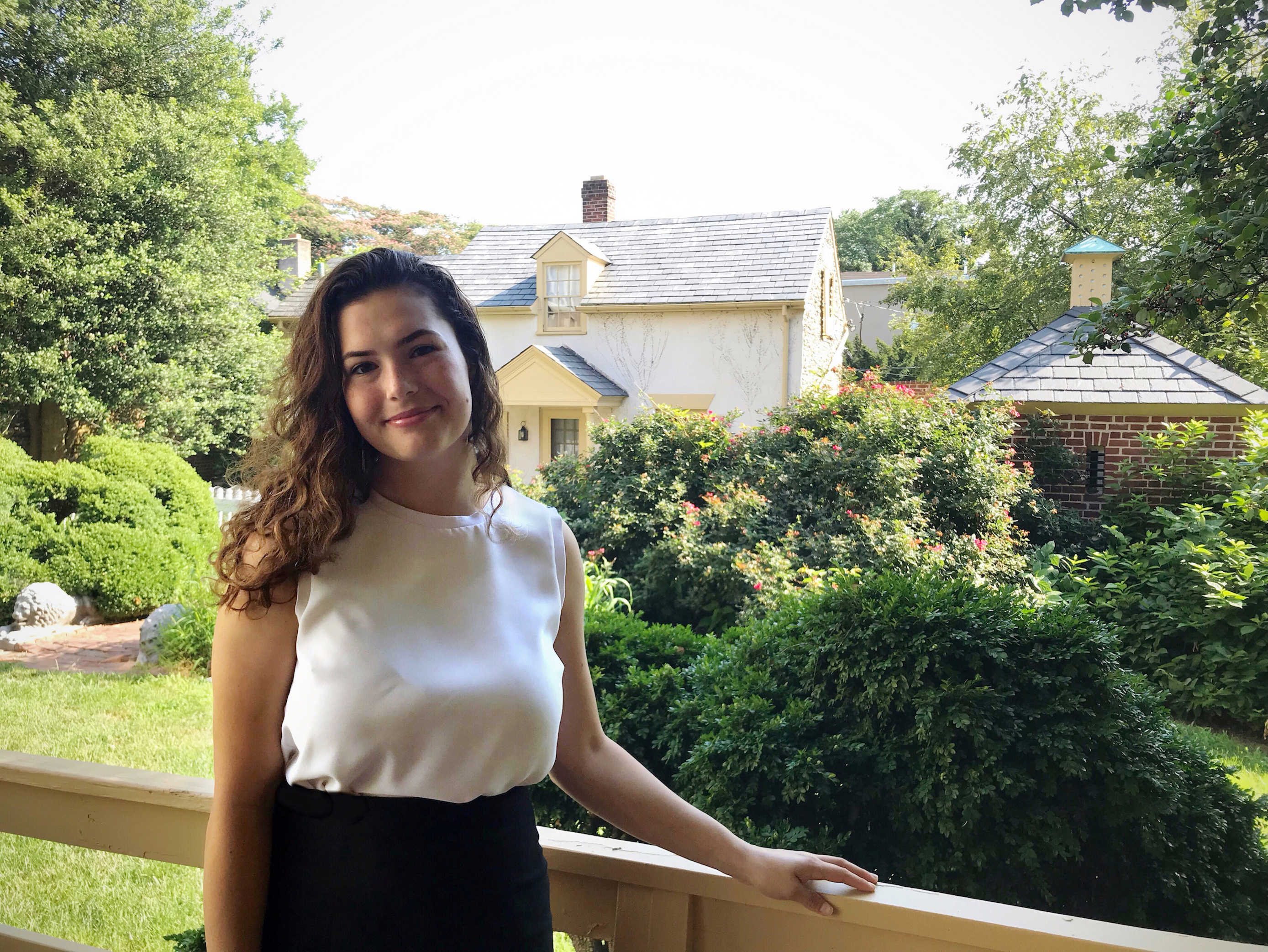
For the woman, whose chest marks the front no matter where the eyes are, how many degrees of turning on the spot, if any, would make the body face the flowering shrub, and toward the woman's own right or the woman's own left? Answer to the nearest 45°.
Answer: approximately 135° to the woman's own left

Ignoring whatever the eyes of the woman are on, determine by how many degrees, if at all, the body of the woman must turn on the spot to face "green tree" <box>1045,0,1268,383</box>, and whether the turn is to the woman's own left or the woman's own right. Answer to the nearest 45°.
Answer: approximately 90° to the woman's own left

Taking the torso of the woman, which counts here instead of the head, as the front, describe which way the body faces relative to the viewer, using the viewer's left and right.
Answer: facing the viewer and to the right of the viewer

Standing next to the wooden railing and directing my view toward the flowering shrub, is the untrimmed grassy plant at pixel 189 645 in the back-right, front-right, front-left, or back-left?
front-left

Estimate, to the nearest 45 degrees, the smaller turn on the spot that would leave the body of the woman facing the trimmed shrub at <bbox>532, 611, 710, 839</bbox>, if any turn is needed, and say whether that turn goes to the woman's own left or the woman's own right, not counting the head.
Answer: approximately 135° to the woman's own left

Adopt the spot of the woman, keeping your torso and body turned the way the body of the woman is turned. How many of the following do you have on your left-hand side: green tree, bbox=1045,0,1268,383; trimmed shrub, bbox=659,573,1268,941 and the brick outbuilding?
3

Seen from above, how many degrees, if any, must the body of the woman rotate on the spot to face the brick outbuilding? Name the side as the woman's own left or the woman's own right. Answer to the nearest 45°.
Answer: approximately 90° to the woman's own left

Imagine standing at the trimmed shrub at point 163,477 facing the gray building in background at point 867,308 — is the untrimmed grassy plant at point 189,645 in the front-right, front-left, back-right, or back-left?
back-right

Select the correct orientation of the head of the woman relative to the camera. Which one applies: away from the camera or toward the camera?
toward the camera
